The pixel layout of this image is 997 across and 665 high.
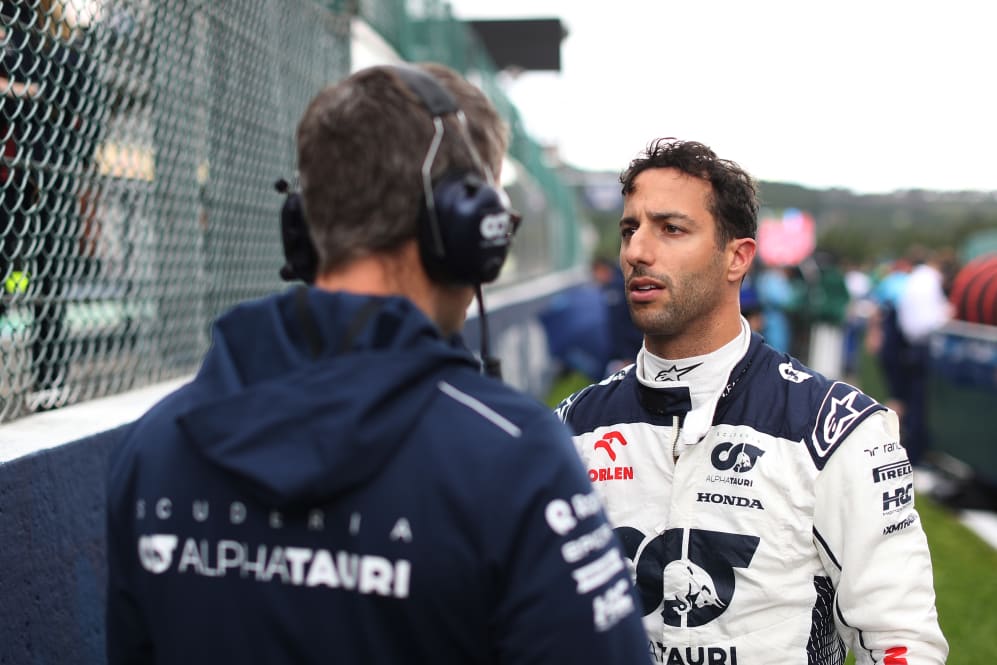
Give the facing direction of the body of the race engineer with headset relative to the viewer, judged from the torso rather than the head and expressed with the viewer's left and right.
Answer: facing away from the viewer and to the right of the viewer

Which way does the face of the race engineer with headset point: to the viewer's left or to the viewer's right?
to the viewer's right

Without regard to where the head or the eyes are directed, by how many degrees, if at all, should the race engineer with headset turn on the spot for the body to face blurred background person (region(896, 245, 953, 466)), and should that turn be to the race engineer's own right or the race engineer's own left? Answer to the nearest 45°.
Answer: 0° — they already face them

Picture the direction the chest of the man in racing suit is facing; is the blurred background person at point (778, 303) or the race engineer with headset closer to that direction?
the race engineer with headset

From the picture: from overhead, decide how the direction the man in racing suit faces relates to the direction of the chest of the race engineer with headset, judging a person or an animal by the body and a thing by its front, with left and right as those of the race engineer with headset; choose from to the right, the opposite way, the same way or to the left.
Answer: the opposite way

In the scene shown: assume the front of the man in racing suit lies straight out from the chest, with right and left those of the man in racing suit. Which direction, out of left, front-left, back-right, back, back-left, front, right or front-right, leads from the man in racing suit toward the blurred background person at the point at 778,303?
back-right

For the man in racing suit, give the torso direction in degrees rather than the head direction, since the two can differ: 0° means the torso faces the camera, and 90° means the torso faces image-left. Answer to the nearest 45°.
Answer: approximately 45°

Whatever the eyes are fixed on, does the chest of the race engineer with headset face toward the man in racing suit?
yes
